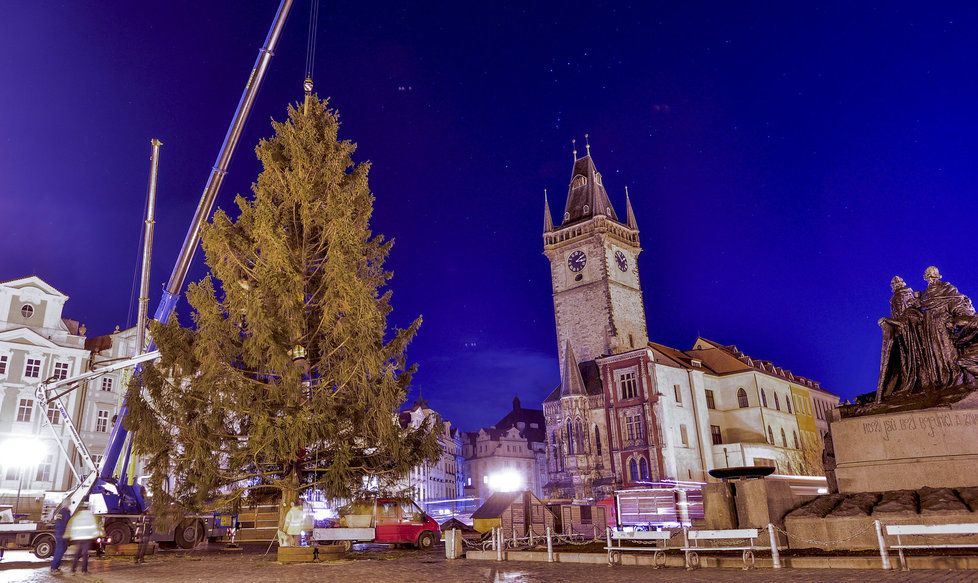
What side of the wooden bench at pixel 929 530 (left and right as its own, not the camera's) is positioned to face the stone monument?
back

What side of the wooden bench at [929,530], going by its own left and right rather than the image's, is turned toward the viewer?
front

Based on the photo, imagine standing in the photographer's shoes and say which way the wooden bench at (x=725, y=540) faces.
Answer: facing the viewer

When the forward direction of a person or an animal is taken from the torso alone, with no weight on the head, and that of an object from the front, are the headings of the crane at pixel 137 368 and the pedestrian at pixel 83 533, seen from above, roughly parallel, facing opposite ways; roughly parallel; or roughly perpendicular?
roughly perpendicular

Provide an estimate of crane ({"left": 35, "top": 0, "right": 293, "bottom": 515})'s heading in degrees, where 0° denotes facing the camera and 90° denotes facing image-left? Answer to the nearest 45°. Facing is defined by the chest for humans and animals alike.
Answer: approximately 270°

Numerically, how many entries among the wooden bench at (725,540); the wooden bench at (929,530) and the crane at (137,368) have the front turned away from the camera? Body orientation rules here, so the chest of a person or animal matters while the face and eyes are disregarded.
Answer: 0

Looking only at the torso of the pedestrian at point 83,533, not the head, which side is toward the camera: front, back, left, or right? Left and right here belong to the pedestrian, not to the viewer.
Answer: back

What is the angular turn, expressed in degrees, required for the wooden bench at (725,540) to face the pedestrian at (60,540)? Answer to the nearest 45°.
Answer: approximately 90° to its right

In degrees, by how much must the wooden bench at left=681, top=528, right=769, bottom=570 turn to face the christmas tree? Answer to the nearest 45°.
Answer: approximately 90° to its right

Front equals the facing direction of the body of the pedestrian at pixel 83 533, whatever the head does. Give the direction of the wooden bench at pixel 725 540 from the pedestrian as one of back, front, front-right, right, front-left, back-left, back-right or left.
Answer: back-right

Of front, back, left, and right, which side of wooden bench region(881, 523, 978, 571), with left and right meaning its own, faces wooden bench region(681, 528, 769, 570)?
right

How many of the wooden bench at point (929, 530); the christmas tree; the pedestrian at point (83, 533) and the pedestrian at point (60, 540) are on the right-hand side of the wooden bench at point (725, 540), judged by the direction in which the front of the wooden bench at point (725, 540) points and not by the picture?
3

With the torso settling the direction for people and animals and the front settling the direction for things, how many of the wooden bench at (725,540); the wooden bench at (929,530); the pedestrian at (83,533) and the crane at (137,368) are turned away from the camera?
1

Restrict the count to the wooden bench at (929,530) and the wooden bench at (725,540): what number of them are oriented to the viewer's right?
0
